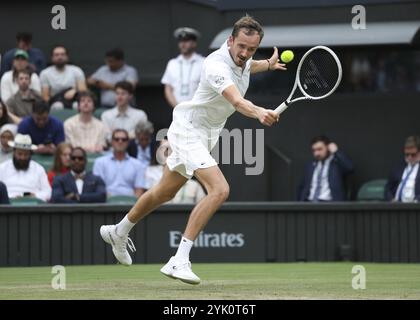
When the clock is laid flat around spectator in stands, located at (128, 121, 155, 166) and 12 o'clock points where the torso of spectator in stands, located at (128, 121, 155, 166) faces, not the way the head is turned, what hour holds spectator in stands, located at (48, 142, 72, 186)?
spectator in stands, located at (48, 142, 72, 186) is roughly at 2 o'clock from spectator in stands, located at (128, 121, 155, 166).

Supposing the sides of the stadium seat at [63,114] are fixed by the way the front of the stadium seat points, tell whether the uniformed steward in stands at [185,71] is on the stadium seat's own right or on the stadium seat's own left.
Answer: on the stadium seat's own left

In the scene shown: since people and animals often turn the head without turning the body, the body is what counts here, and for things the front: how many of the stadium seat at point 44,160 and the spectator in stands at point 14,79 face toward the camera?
2

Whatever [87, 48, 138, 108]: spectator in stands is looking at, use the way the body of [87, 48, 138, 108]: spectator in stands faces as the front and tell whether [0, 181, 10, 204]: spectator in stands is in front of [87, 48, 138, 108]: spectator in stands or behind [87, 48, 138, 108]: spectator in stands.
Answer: in front

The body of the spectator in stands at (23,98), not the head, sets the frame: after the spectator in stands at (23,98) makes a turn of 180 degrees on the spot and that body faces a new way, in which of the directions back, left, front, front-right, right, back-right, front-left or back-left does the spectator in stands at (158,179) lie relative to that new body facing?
back-right

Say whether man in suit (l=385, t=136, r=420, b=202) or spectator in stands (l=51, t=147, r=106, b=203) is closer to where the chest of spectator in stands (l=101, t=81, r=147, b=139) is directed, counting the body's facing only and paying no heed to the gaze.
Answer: the spectator in stands

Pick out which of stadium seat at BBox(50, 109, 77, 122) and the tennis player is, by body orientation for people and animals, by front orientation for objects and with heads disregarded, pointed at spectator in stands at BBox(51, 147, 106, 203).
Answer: the stadium seat

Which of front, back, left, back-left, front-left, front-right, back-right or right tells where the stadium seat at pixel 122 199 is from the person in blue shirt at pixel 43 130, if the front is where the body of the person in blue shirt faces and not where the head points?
front-left
